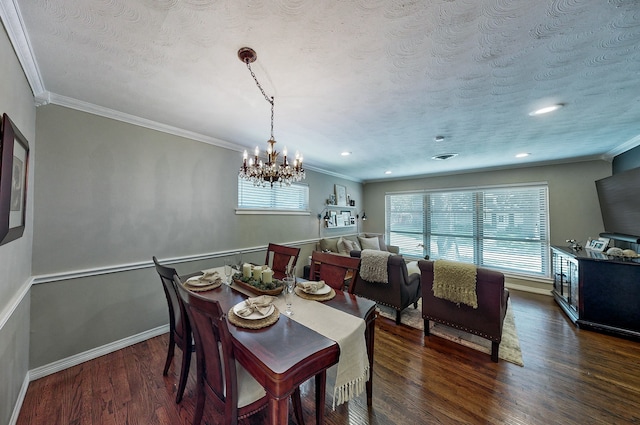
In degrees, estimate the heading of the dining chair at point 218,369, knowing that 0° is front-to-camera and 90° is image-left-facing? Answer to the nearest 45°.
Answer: approximately 225°

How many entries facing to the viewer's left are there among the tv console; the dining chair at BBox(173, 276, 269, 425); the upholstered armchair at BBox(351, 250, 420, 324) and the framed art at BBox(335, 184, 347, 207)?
1

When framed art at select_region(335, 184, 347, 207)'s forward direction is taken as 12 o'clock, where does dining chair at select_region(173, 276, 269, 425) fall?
The dining chair is roughly at 2 o'clock from the framed art.

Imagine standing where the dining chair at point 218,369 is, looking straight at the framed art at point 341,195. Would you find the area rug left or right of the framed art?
right

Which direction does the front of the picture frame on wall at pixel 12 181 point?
to the viewer's right

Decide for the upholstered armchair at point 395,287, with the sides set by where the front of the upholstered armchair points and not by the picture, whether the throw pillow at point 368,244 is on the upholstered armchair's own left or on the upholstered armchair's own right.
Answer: on the upholstered armchair's own left

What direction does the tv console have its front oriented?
to the viewer's left

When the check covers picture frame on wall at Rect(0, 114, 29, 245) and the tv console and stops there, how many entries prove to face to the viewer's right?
1

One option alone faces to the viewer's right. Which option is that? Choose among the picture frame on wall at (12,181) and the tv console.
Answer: the picture frame on wall

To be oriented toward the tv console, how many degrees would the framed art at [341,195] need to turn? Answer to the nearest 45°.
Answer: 0° — it already faces it

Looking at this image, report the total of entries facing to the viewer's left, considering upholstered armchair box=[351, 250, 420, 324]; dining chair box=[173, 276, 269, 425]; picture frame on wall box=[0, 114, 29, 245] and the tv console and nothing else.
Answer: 1
